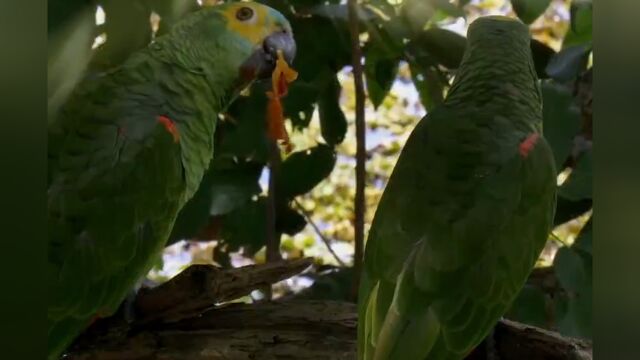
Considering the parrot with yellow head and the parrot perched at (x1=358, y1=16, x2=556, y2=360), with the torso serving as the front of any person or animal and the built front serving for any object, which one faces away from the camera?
the parrot perched

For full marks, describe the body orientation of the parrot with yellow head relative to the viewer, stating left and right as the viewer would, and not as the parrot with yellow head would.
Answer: facing to the right of the viewer

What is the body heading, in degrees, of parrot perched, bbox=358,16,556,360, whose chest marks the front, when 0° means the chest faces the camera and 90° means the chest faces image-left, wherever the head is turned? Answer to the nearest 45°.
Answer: approximately 180°

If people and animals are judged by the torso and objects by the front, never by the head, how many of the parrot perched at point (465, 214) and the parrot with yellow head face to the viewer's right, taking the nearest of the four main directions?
1

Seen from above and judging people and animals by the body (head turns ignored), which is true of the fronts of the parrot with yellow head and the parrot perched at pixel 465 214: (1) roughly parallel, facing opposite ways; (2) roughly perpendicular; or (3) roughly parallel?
roughly perpendicular
